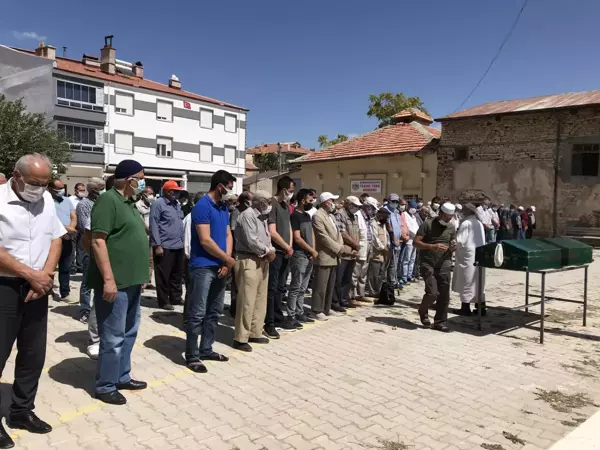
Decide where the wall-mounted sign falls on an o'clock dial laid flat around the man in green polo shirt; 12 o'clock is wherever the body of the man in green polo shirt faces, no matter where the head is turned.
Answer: The wall-mounted sign is roughly at 10 o'clock from the man in green polo shirt.

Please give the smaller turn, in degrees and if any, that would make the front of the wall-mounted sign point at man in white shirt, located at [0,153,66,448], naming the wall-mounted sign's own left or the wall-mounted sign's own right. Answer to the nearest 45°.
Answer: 0° — it already faces them

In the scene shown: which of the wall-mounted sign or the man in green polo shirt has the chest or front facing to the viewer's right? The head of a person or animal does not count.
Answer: the man in green polo shirt

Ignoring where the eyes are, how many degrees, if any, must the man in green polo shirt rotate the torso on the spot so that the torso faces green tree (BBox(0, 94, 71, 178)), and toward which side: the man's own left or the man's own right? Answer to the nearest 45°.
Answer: approximately 90° to the man's own left

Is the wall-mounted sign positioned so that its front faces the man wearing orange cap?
yes

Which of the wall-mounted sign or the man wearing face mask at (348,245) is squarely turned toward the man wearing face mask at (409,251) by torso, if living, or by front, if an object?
the wall-mounted sign

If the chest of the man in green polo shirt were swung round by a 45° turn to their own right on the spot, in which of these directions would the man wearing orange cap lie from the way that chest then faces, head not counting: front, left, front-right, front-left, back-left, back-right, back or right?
back-left

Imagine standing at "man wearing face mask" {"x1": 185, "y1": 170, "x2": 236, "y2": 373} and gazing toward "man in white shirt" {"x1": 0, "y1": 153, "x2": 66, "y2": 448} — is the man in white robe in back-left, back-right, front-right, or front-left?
back-left

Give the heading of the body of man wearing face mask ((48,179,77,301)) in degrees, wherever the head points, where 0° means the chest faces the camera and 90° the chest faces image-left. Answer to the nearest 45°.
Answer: approximately 315°

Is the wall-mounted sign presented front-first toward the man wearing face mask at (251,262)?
yes

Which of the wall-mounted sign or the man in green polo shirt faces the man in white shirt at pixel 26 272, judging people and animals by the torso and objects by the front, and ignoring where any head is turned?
the wall-mounted sign

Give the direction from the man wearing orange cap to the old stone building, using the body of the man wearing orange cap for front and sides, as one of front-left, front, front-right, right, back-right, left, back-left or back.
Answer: left

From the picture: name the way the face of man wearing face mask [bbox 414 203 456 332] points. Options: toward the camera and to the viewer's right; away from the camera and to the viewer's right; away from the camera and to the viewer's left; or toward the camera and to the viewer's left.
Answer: toward the camera and to the viewer's left

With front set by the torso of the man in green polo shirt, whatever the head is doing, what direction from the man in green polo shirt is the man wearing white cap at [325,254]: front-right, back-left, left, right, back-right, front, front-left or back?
front-left

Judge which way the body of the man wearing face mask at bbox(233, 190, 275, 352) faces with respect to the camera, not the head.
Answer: to the viewer's right

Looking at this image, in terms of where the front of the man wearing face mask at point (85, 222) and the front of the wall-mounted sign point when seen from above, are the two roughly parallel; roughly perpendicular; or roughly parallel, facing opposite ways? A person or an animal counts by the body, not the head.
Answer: roughly perpendicular
